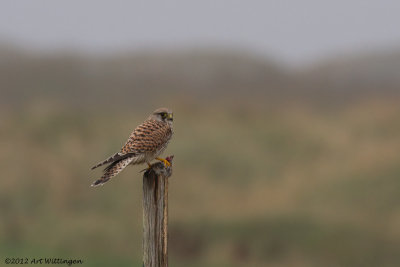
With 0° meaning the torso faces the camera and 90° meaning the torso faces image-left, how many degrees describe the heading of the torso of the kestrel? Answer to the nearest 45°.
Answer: approximately 270°
